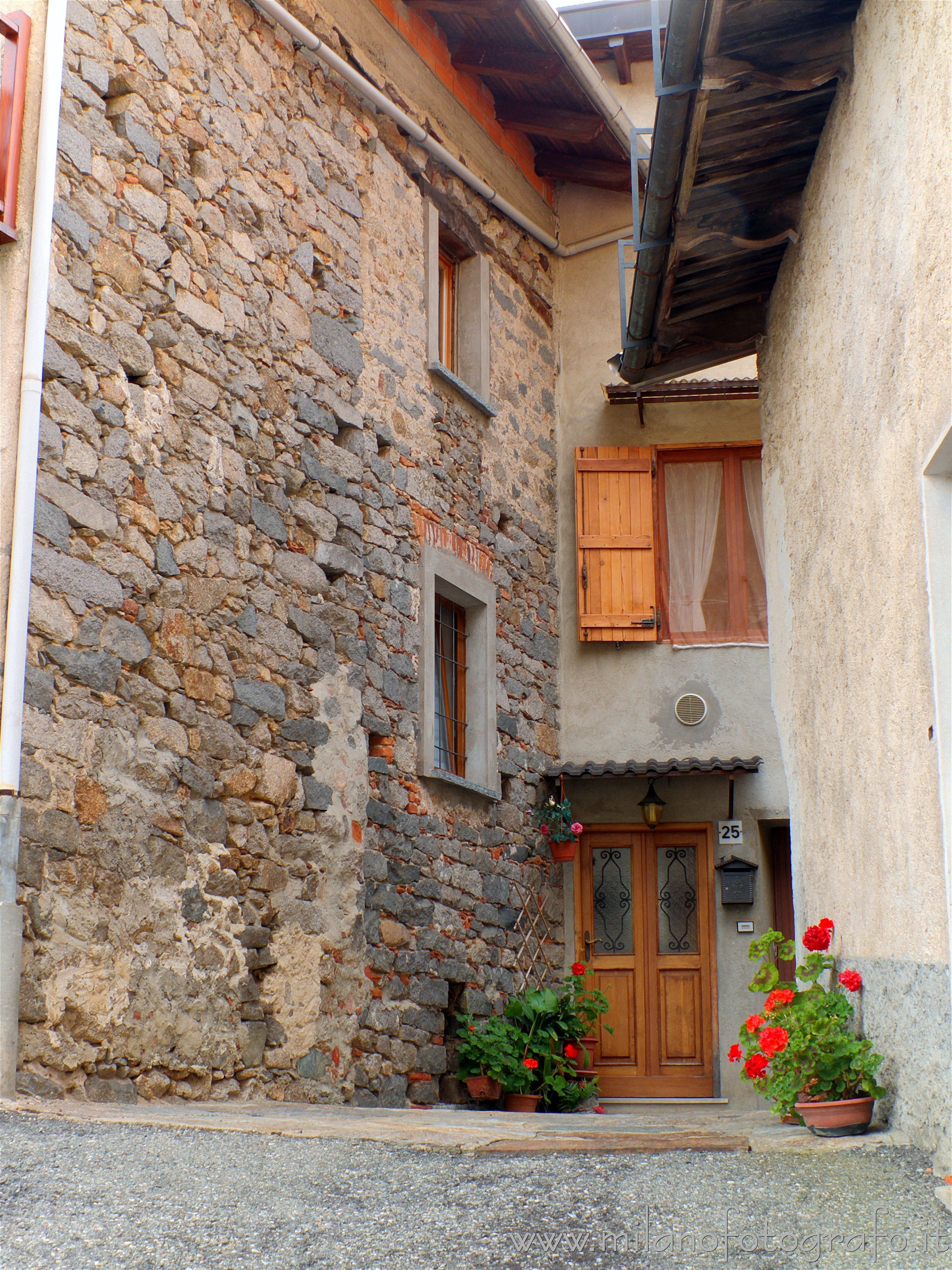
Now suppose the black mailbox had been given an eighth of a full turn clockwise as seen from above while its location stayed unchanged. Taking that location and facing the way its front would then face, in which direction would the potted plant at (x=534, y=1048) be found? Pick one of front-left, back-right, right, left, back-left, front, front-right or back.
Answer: front

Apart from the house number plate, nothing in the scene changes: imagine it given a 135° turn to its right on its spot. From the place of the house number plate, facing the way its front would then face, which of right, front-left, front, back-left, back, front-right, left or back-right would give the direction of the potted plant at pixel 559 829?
front-left

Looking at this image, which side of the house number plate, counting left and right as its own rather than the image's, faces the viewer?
front

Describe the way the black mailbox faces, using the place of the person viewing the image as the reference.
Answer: facing the viewer

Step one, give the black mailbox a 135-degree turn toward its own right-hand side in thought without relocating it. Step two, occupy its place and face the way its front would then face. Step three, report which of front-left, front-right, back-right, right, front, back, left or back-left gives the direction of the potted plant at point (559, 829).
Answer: front-left

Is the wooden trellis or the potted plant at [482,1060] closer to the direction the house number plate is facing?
the potted plant

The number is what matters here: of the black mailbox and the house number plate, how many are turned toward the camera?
2

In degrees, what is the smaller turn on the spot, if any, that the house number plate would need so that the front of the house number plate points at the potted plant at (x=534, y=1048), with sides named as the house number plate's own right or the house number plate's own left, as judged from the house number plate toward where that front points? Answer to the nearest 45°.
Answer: approximately 45° to the house number plate's own right
